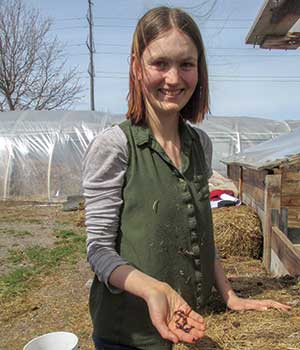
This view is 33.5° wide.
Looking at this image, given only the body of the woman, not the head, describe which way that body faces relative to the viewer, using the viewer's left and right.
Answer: facing the viewer and to the right of the viewer

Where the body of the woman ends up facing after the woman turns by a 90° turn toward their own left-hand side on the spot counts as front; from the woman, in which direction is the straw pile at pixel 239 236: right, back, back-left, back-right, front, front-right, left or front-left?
front-left

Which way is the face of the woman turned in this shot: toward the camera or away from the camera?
toward the camera

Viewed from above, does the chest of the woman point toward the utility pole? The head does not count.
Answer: no

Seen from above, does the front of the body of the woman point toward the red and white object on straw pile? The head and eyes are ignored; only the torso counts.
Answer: no

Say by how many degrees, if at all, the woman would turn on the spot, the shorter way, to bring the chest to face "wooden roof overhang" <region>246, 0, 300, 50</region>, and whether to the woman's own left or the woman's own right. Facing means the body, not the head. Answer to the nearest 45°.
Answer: approximately 90° to the woman's own left
